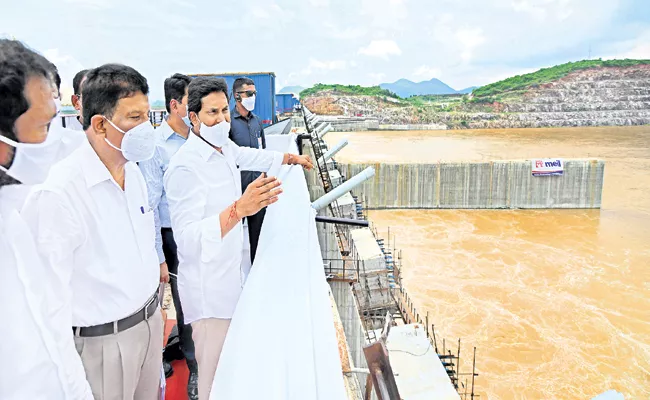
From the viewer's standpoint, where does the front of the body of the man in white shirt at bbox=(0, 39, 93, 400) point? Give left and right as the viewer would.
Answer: facing to the right of the viewer

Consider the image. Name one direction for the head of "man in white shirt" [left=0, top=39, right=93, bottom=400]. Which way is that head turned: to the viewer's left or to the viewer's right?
to the viewer's right

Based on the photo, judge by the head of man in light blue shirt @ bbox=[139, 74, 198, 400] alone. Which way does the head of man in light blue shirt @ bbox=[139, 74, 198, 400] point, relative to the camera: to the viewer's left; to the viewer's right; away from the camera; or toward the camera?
to the viewer's right

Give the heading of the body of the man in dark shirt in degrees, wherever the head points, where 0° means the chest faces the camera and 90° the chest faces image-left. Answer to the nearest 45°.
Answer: approximately 315°

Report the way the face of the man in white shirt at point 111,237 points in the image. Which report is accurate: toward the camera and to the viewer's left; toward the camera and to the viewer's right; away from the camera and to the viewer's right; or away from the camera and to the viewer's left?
toward the camera and to the viewer's right

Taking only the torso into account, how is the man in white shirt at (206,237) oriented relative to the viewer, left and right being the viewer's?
facing the viewer and to the right of the viewer

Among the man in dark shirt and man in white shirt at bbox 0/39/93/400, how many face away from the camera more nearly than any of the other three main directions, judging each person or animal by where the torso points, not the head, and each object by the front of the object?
0

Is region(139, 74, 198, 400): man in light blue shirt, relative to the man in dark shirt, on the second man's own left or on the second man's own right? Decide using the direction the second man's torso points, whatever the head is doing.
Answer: on the second man's own right

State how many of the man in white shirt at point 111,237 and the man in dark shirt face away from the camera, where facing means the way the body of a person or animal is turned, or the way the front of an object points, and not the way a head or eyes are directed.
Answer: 0
